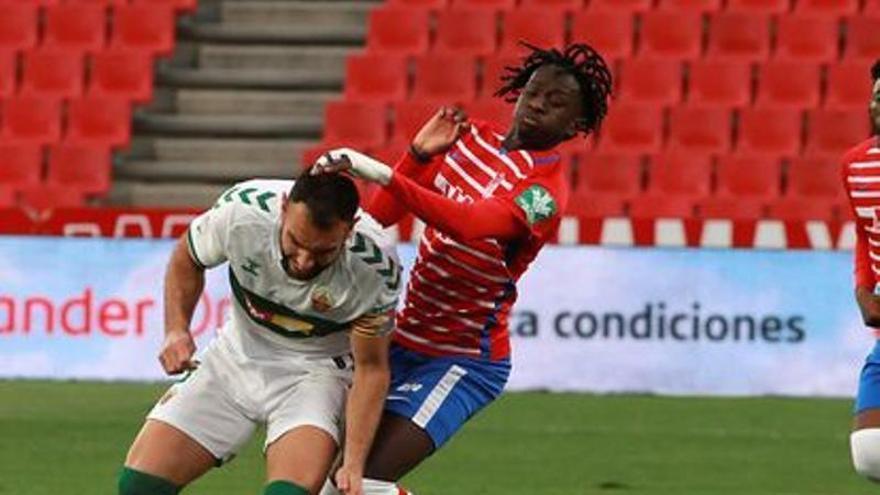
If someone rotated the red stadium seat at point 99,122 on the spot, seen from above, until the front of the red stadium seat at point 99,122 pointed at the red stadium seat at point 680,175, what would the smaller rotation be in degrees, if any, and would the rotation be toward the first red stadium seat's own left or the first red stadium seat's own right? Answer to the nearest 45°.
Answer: approximately 45° to the first red stadium seat's own left

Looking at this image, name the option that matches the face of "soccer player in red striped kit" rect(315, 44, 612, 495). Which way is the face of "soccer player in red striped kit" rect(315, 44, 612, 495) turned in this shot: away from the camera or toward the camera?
toward the camera

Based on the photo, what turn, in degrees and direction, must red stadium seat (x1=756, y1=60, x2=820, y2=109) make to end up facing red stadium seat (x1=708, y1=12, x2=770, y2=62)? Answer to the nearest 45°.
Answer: approximately 135° to its right

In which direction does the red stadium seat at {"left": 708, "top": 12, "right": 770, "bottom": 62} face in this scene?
toward the camera

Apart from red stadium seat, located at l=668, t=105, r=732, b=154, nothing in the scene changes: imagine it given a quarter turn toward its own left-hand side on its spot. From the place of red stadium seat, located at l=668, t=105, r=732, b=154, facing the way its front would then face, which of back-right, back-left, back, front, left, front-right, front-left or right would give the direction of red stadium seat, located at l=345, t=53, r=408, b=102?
back

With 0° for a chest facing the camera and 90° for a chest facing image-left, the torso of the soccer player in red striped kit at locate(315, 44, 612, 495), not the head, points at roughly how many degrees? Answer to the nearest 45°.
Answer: approximately 45°

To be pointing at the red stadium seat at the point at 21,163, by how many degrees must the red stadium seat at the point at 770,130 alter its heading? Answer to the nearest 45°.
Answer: approximately 90° to its right

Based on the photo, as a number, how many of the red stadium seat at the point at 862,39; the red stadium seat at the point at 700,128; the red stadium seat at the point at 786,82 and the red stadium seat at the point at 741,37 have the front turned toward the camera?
4

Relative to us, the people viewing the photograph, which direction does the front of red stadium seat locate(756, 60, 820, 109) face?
facing the viewer

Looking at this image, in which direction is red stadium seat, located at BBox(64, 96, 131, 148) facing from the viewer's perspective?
toward the camera

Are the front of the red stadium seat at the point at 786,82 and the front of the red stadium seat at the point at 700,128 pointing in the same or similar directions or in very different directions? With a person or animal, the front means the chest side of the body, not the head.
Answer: same or similar directions

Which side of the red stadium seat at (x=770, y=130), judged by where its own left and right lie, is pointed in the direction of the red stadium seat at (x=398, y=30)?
right

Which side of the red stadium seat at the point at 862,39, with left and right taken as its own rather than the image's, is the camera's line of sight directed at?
front

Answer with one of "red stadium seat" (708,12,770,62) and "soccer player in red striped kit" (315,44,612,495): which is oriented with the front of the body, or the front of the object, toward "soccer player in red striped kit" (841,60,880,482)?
the red stadium seat
